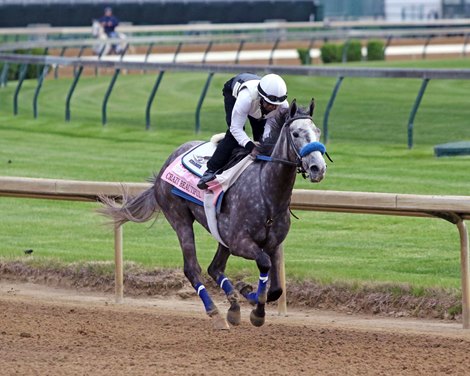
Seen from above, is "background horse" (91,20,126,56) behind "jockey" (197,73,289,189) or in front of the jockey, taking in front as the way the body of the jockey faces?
behind

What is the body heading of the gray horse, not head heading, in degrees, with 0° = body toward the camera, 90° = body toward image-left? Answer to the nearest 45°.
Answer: approximately 315°

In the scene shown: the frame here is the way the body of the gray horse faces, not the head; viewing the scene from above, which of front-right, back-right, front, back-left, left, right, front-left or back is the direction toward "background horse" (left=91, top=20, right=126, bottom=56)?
back-left

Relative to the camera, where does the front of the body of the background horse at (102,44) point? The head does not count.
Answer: to the viewer's left

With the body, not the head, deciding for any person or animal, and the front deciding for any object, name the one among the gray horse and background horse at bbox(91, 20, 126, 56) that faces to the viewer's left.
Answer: the background horse

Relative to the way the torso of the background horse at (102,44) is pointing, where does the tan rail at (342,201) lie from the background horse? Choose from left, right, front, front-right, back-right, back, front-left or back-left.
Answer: left

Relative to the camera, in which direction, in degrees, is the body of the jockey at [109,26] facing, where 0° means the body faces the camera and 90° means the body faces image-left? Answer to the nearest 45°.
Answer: approximately 45°

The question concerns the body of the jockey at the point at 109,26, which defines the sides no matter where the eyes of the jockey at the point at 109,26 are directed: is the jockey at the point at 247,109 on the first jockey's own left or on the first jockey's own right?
on the first jockey's own left

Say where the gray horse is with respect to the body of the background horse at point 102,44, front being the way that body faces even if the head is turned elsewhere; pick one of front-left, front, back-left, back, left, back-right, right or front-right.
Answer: left
